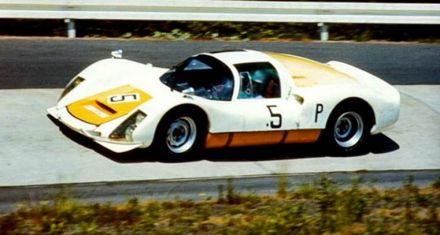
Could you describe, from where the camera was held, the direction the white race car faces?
facing the viewer and to the left of the viewer

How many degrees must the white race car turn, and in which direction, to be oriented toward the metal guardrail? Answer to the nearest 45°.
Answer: approximately 135° to its right
